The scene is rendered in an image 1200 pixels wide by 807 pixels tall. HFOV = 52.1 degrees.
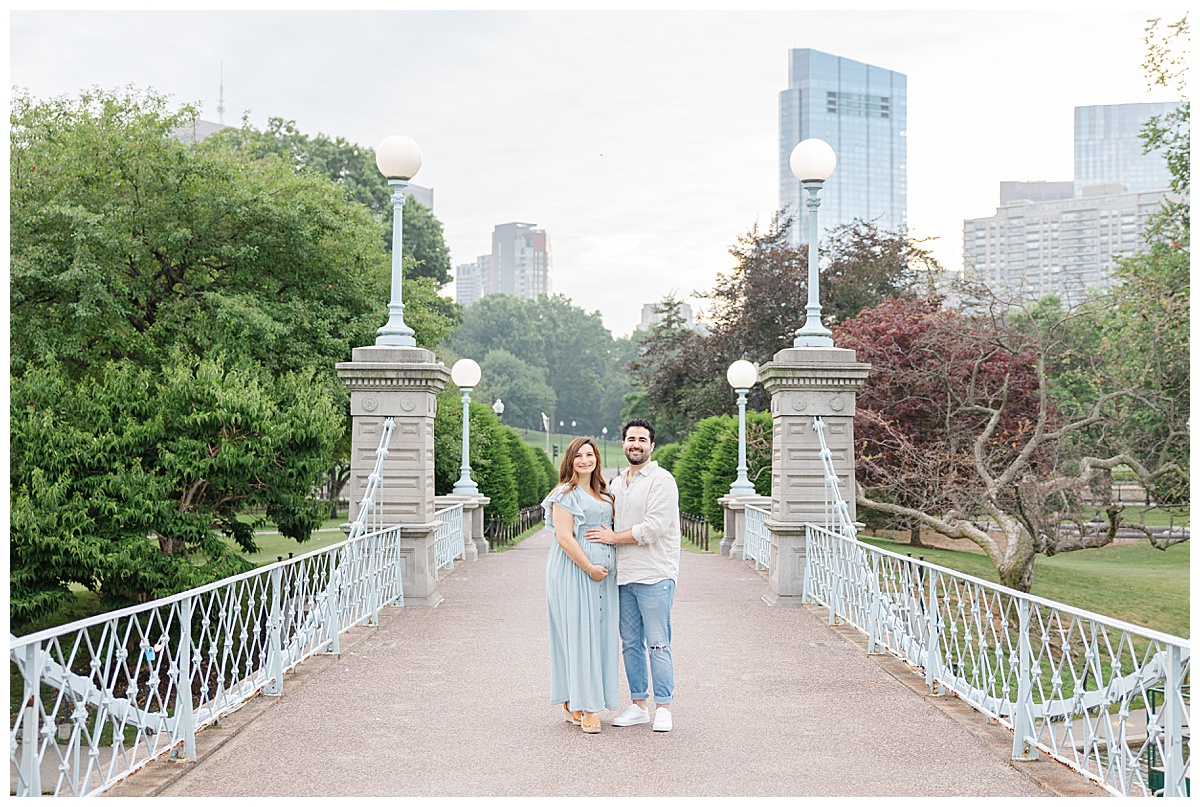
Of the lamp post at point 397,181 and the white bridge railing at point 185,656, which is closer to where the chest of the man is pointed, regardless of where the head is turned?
the white bridge railing

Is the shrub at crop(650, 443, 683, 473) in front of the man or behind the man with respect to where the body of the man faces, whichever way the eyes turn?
behind

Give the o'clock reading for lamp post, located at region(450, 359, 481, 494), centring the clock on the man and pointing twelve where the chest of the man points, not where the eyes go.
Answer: The lamp post is roughly at 4 o'clock from the man.

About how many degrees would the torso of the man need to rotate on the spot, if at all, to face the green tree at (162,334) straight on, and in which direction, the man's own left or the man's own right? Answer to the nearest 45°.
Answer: approximately 90° to the man's own right

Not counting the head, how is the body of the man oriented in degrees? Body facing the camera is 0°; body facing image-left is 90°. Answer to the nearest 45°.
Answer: approximately 45°

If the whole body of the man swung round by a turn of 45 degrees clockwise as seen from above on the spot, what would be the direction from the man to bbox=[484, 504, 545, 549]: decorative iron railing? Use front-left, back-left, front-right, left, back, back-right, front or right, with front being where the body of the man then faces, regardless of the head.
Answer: right

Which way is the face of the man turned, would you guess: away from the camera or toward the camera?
toward the camera

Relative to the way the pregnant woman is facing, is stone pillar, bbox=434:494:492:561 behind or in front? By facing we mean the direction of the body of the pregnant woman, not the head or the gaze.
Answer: behind

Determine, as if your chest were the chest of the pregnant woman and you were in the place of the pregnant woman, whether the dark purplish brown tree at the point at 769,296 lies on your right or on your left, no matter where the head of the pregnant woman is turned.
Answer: on your left

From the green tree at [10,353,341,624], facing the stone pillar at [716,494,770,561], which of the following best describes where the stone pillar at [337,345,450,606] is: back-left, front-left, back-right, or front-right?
front-right

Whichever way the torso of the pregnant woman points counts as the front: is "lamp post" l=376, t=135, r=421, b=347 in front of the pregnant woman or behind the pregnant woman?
behind

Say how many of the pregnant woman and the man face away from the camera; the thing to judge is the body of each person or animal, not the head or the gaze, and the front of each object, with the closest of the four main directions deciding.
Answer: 0
